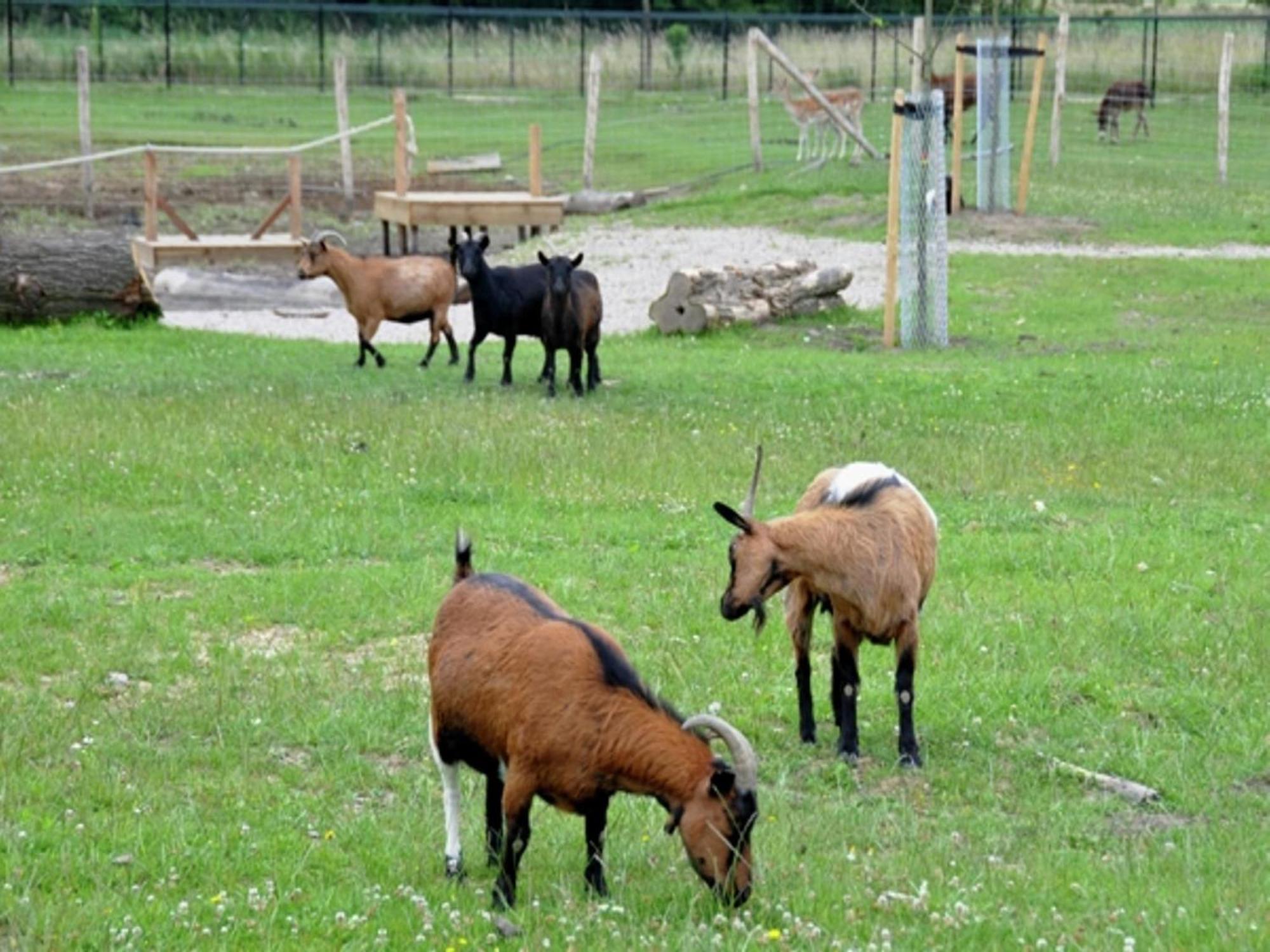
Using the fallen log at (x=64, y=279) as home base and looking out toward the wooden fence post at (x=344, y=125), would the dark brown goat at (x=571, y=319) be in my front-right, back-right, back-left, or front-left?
back-right

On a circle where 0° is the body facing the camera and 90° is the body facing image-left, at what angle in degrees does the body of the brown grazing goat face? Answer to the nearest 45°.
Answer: approximately 315°

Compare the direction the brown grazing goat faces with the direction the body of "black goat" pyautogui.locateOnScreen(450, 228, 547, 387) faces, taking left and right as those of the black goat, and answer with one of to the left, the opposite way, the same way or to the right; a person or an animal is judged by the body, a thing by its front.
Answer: to the left

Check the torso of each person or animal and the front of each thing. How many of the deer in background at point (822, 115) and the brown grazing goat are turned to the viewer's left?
1

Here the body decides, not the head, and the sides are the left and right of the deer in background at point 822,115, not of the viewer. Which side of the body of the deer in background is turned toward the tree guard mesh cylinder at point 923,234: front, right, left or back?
left

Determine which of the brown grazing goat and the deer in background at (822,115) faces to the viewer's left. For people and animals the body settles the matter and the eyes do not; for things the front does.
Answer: the deer in background

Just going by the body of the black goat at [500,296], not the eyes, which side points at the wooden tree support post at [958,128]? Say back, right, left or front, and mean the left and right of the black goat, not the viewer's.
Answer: back

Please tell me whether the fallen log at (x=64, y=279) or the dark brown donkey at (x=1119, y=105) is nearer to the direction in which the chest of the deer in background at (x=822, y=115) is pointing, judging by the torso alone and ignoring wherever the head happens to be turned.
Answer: the fallen log

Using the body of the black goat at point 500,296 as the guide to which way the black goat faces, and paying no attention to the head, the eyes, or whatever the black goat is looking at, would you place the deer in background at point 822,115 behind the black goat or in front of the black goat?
behind

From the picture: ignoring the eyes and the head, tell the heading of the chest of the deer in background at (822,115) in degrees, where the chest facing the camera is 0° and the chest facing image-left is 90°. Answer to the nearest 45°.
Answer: approximately 90°

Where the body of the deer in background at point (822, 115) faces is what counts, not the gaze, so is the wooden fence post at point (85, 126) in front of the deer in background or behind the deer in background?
in front

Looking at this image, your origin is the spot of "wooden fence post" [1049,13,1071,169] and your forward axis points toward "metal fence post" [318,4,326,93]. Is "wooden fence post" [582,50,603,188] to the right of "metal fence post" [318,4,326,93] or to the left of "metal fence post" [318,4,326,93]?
left

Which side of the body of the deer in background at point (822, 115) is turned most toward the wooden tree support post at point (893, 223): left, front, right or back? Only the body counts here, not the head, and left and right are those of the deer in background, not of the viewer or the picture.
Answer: left
